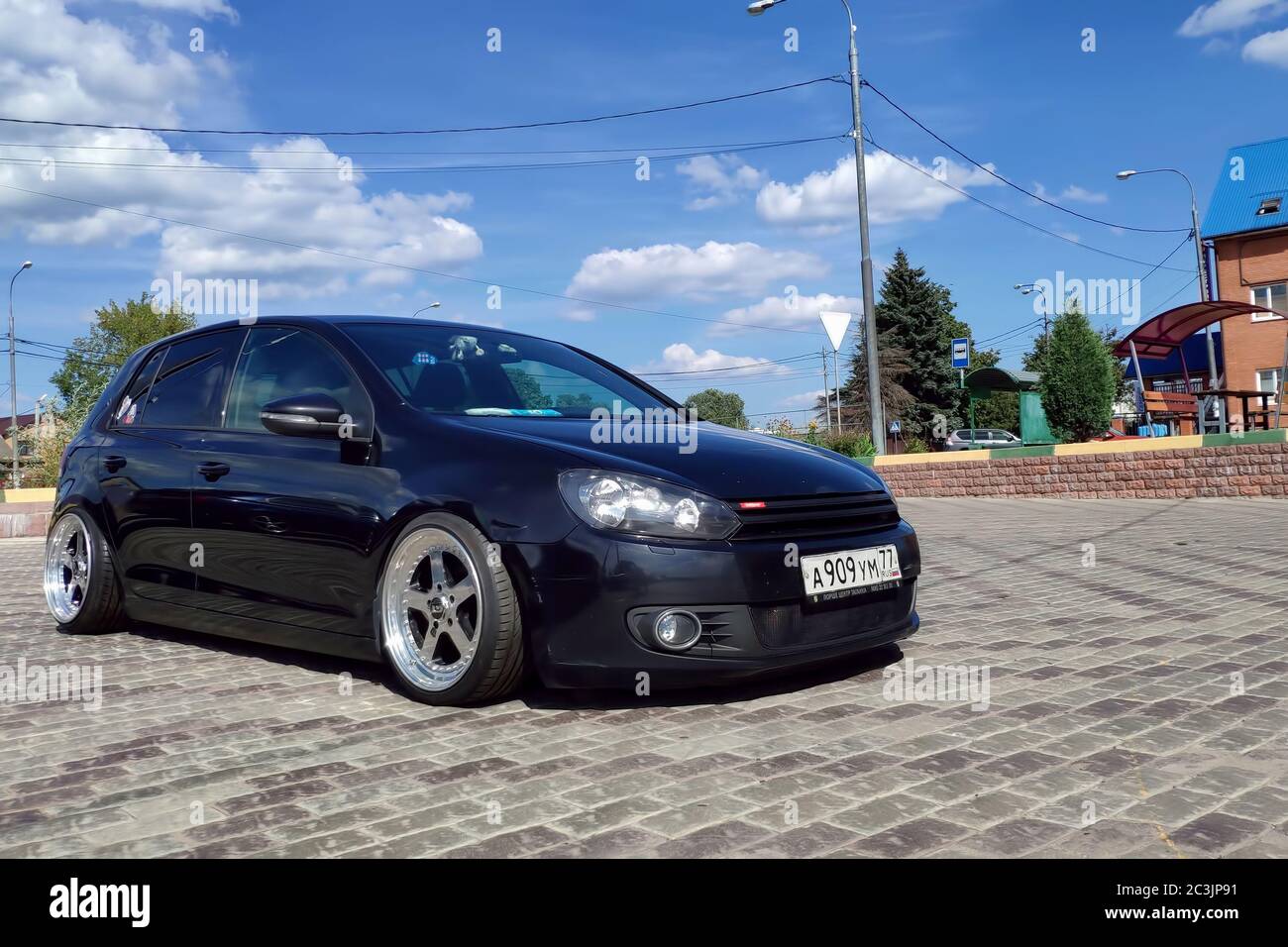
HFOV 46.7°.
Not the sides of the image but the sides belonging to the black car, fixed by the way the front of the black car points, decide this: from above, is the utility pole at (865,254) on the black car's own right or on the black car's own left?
on the black car's own left

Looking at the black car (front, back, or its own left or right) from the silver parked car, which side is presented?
left

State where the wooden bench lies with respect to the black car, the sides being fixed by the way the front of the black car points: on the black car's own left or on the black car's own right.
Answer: on the black car's own left

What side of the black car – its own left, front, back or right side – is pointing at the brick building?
left

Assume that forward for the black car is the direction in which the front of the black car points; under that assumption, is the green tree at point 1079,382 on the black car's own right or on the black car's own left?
on the black car's own left

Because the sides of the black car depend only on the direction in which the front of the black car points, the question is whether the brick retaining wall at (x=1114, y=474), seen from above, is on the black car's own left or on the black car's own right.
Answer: on the black car's own left

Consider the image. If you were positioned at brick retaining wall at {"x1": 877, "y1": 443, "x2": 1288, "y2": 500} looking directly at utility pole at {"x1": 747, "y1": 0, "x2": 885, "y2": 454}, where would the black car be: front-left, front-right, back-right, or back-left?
back-left

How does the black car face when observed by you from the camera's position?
facing the viewer and to the right of the viewer

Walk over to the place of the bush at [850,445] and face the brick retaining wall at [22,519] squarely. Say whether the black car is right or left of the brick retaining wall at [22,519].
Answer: left

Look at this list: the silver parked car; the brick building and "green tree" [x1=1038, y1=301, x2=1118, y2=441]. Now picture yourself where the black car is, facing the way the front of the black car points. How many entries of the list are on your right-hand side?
0
